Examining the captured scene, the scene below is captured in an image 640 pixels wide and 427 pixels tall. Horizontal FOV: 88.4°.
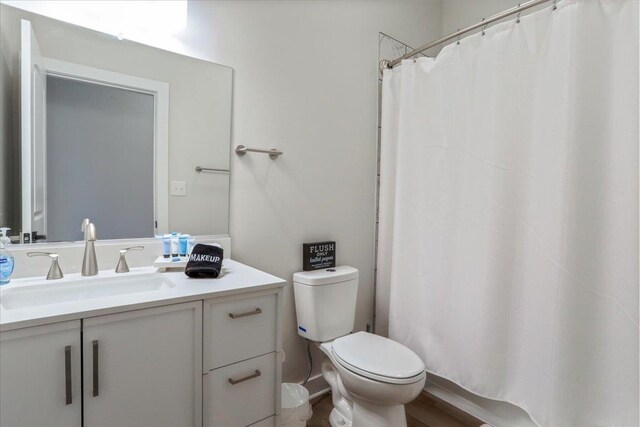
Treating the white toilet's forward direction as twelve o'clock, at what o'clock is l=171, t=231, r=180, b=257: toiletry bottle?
The toiletry bottle is roughly at 4 o'clock from the white toilet.

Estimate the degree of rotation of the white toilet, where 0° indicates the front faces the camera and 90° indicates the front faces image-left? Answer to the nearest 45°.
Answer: approximately 315°

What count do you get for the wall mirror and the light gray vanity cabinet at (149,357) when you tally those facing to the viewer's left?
0

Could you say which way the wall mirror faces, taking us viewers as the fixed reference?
facing the viewer and to the right of the viewer

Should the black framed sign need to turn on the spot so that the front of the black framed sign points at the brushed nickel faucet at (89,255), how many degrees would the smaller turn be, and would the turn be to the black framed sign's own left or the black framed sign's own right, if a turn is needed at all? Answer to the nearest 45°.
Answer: approximately 90° to the black framed sign's own right

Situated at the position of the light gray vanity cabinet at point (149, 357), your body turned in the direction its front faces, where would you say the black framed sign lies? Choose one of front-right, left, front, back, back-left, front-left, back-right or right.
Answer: left

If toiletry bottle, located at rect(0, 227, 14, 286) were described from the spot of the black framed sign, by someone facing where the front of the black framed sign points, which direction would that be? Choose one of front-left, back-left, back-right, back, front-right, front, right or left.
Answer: right

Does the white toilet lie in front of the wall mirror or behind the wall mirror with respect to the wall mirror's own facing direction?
in front

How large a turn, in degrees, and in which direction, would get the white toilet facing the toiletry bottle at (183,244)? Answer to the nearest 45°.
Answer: approximately 135° to its right
